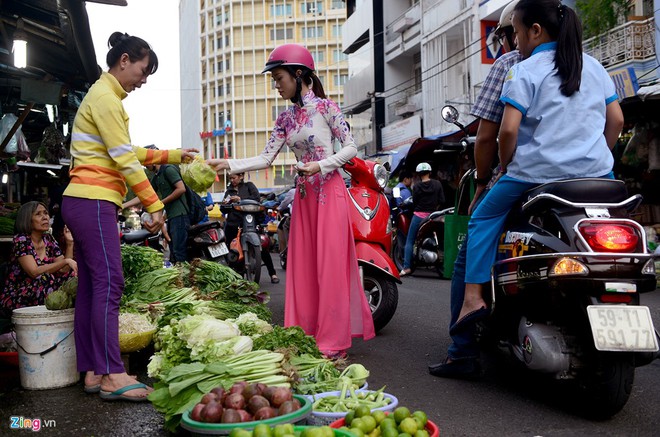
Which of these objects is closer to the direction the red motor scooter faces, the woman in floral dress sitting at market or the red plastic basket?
the red plastic basket

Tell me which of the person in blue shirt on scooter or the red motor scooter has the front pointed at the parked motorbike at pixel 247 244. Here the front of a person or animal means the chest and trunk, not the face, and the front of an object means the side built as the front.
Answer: the person in blue shirt on scooter

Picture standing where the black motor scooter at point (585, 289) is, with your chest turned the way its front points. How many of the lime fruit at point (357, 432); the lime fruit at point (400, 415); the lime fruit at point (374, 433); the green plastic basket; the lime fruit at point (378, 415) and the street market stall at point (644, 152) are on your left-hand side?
5

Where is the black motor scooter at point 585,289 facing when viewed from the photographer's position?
facing away from the viewer and to the left of the viewer

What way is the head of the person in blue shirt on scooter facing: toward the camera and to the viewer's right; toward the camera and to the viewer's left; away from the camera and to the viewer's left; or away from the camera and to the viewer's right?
away from the camera and to the viewer's left

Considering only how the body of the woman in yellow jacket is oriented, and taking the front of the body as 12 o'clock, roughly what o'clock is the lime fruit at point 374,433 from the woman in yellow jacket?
The lime fruit is roughly at 2 o'clock from the woman in yellow jacket.

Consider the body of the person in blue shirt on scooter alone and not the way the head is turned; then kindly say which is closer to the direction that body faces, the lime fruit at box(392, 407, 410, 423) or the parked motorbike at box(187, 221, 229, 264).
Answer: the parked motorbike

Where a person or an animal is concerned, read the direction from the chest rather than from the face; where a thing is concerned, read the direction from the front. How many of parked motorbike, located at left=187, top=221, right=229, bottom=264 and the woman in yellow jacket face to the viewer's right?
1

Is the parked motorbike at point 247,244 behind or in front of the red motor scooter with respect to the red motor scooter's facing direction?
behind

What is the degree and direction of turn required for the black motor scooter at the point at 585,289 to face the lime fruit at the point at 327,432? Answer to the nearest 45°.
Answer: approximately 90° to its left

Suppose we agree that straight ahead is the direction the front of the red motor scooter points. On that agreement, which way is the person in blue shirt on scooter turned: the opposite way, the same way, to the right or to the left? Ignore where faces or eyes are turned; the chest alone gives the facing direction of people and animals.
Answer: the opposite way

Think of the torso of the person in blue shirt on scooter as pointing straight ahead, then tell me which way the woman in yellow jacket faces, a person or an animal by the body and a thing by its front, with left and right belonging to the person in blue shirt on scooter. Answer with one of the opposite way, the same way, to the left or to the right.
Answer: to the right

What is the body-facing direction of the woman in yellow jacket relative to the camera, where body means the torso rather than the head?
to the viewer's right
